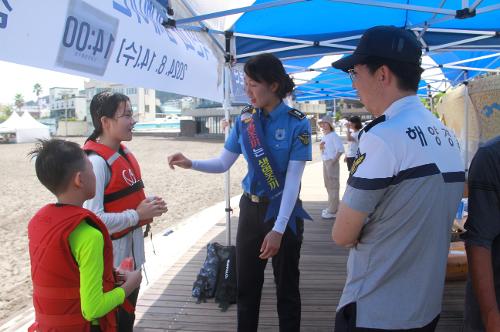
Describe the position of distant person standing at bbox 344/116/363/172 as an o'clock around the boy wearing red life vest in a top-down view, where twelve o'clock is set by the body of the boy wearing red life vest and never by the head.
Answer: The distant person standing is roughly at 12 o'clock from the boy wearing red life vest.

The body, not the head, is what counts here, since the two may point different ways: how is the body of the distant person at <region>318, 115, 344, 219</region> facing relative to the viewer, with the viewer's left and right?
facing the viewer and to the left of the viewer

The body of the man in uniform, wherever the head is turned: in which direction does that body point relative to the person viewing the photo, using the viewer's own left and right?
facing away from the viewer and to the left of the viewer

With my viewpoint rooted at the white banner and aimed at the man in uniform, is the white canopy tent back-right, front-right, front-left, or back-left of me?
back-left

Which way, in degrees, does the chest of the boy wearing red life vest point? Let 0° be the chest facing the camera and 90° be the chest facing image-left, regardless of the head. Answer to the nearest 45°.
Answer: approximately 225°

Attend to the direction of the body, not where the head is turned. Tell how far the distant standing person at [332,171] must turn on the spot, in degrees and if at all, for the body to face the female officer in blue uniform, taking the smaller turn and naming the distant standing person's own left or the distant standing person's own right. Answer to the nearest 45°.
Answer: approximately 45° to the distant standing person's own left

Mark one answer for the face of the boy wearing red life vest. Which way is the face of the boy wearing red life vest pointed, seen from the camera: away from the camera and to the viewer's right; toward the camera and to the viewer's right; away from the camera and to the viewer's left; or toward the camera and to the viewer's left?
away from the camera and to the viewer's right

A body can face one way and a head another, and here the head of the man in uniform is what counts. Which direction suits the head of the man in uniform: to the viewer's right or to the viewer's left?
to the viewer's left

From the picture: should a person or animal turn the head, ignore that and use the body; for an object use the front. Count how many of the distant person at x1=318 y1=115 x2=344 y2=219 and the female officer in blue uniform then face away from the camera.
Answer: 0

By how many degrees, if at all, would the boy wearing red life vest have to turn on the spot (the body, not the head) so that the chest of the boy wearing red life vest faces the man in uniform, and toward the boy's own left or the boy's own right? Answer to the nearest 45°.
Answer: approximately 90° to the boy's own right

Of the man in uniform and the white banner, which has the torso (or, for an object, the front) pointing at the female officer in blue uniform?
the man in uniform

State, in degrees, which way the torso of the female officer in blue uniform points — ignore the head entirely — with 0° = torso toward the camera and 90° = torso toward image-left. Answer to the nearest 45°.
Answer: approximately 45°
